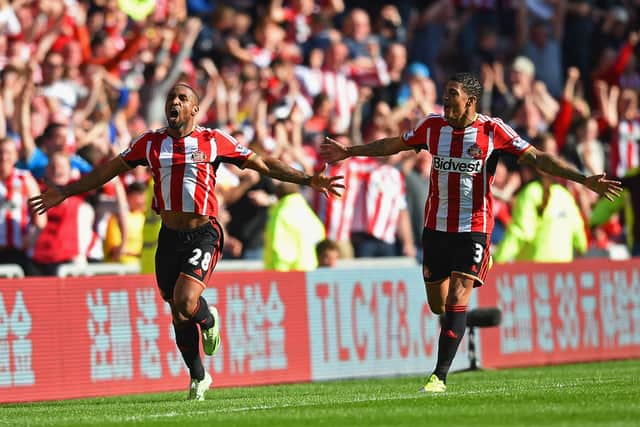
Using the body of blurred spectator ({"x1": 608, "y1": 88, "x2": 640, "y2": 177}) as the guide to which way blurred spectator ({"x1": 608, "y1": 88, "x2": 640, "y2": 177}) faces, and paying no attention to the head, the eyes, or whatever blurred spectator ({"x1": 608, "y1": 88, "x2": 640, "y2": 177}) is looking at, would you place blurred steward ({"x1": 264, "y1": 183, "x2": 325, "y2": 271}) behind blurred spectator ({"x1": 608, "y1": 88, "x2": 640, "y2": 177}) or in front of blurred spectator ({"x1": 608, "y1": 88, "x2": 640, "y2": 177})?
in front

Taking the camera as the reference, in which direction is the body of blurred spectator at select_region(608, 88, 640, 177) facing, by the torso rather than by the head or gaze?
toward the camera

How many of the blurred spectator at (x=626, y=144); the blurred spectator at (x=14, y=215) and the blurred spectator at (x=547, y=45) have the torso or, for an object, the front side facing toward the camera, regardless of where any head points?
3

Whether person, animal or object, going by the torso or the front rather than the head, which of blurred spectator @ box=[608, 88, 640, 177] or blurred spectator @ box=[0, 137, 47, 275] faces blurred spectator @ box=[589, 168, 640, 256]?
blurred spectator @ box=[608, 88, 640, 177]

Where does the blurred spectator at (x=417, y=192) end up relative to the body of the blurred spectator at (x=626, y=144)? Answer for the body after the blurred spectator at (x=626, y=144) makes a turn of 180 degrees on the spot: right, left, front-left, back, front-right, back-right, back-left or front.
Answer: back-left

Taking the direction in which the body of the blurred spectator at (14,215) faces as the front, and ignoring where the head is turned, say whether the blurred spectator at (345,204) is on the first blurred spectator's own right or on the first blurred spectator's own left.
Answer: on the first blurred spectator's own left

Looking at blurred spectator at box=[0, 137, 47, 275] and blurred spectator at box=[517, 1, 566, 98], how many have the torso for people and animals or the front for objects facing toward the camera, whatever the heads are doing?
2

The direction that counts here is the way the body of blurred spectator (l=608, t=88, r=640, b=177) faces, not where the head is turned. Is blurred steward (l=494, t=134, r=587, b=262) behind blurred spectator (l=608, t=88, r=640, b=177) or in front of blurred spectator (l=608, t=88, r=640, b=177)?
in front

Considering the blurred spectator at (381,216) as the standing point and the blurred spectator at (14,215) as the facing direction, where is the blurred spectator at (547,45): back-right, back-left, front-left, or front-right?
back-right

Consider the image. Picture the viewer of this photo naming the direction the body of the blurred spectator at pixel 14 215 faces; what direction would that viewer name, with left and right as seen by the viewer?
facing the viewer

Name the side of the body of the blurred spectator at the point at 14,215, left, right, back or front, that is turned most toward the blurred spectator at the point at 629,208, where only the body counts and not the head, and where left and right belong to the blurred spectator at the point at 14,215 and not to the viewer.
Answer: left
